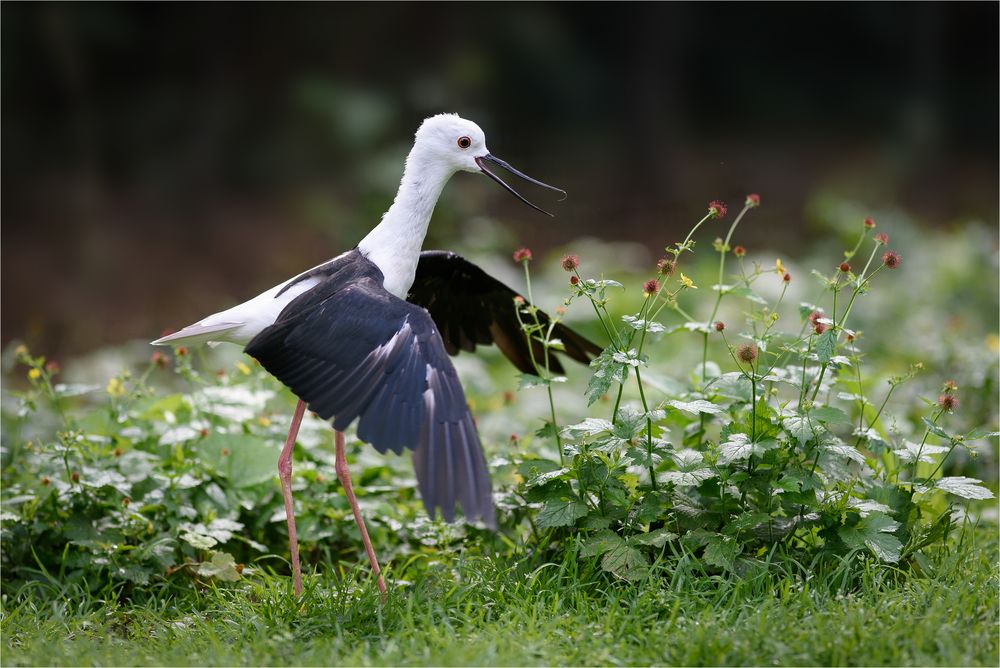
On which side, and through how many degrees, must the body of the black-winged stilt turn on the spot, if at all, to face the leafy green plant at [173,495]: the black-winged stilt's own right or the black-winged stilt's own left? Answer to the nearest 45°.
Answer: approximately 135° to the black-winged stilt's own left

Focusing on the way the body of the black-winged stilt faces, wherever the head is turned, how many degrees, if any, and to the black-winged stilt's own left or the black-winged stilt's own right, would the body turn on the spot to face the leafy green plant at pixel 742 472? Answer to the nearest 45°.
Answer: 0° — it already faces it

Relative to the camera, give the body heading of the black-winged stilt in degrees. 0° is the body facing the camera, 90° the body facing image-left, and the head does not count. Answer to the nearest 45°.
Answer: approximately 270°
